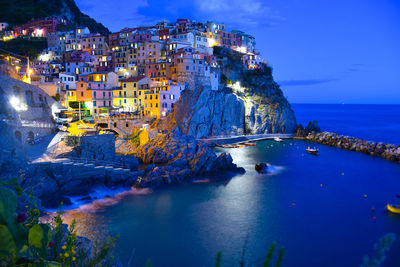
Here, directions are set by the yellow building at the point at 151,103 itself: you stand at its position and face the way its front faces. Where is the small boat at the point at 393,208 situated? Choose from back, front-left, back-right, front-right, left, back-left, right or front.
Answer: front-left

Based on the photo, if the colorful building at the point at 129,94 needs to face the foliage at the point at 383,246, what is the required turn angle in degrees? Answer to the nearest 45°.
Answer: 0° — it already faces it

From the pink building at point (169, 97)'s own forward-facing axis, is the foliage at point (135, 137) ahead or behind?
ahead

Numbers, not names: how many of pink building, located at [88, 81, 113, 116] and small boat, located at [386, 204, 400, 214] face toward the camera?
1

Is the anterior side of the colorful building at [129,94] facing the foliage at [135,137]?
yes

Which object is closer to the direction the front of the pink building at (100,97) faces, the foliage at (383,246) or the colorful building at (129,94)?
the foliage

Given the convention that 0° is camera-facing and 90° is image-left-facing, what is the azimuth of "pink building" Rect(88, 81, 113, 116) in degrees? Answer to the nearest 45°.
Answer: approximately 0°
